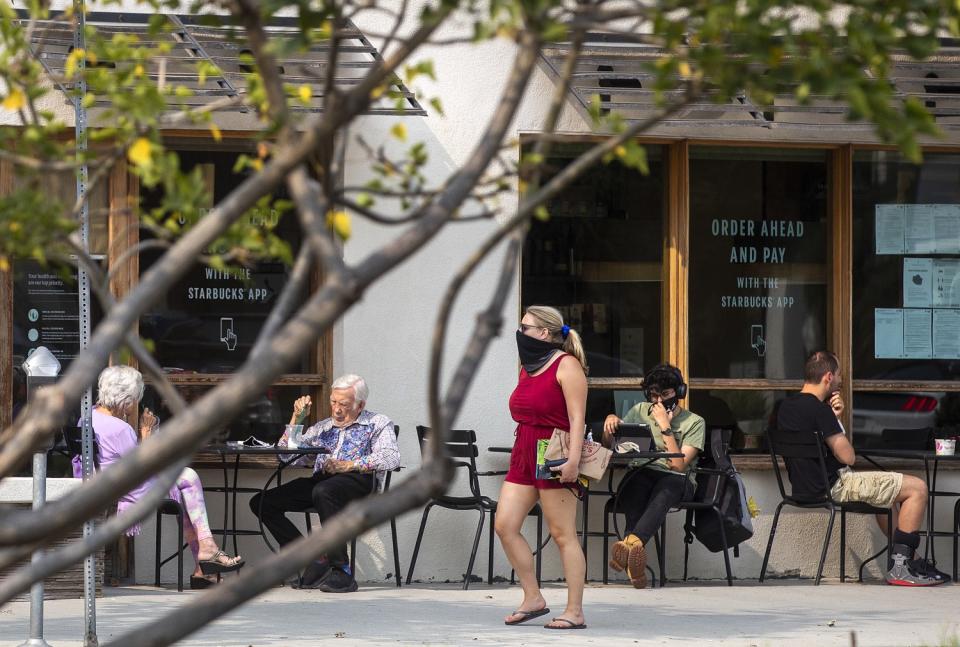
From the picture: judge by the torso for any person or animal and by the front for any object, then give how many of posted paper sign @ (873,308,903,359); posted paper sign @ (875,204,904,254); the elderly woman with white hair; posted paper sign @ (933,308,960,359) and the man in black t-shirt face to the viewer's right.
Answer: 2

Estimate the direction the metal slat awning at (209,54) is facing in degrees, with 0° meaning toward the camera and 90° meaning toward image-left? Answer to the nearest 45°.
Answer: approximately 0°

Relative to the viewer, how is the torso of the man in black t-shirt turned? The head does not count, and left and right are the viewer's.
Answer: facing to the right of the viewer

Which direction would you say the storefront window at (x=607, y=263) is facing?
toward the camera

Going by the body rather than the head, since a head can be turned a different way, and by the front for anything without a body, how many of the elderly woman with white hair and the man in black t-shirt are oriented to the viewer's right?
2

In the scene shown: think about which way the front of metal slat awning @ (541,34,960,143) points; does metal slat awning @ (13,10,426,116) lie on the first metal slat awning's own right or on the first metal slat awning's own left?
on the first metal slat awning's own right

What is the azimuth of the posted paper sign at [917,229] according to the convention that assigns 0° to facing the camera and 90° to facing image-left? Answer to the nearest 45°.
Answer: approximately 0°

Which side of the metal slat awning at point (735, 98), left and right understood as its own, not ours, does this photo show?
front

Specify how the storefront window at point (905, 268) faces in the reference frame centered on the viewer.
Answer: facing the viewer
